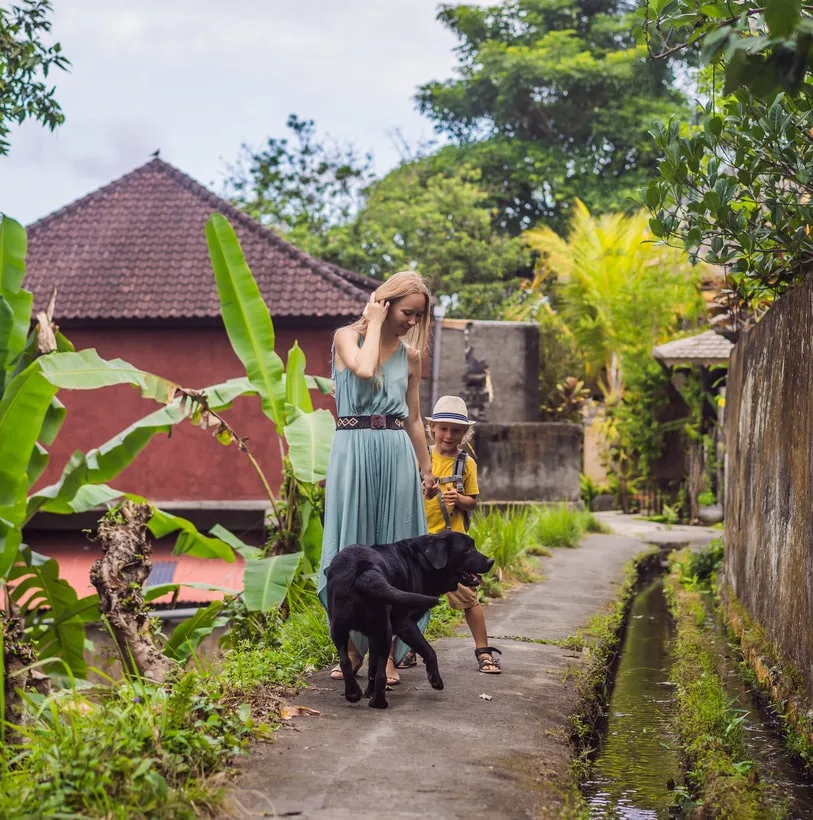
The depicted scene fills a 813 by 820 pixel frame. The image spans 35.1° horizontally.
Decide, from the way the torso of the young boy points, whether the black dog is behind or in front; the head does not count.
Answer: in front

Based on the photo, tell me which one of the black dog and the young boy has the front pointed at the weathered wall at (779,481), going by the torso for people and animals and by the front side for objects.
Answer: the black dog

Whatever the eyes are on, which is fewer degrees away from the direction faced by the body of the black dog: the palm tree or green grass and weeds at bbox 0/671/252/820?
the palm tree

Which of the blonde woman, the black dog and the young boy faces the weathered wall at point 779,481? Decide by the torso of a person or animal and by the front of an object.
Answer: the black dog

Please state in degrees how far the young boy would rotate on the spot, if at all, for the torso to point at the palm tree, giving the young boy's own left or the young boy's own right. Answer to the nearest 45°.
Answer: approximately 180°

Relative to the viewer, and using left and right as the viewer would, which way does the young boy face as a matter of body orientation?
facing the viewer

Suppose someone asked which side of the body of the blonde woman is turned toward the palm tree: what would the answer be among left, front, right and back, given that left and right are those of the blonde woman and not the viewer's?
back

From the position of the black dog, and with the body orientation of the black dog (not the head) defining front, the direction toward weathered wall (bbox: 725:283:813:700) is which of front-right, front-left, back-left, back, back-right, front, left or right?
front

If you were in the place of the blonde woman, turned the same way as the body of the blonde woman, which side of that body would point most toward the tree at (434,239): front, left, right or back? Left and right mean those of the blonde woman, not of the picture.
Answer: back

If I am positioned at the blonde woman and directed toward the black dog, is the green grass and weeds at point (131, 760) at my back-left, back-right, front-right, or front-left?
front-right

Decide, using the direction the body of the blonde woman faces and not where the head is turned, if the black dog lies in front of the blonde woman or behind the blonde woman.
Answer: in front

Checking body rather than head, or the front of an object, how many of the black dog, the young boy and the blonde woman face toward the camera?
2

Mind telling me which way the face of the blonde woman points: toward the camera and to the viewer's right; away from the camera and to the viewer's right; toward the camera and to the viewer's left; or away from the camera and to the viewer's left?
toward the camera and to the viewer's right

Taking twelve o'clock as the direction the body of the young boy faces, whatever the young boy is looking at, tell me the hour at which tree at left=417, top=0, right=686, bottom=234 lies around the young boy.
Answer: The tree is roughly at 6 o'clock from the young boy.

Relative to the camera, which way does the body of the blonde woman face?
toward the camera

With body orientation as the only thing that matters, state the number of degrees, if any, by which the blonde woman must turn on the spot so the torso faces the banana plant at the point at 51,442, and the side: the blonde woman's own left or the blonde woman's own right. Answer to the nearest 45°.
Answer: approximately 135° to the blonde woman's own right

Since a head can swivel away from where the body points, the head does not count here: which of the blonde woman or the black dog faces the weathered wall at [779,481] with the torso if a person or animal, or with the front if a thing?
the black dog
